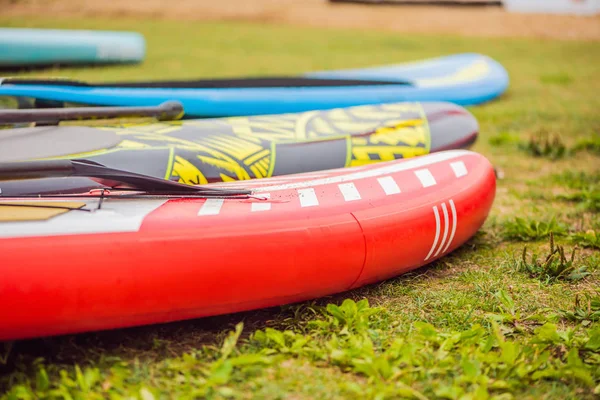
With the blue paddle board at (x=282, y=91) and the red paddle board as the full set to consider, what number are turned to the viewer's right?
2

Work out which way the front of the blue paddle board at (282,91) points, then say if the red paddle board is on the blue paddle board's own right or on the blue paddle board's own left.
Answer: on the blue paddle board's own right

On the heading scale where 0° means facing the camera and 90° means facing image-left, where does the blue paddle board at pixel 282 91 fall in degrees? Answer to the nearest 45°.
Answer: approximately 270°

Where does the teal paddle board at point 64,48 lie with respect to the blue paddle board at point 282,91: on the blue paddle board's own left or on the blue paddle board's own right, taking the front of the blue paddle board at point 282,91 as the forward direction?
on the blue paddle board's own left

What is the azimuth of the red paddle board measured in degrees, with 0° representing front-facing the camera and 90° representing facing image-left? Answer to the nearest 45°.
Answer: approximately 270°

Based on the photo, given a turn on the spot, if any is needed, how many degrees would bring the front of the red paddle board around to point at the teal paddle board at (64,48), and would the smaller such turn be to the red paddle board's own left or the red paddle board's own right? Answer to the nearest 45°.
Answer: approximately 90° to the red paddle board's own left

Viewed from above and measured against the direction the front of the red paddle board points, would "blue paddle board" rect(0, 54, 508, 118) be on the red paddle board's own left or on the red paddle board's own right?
on the red paddle board's own left

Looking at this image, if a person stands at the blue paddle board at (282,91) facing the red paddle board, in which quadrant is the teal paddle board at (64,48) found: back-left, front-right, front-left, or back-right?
back-right
